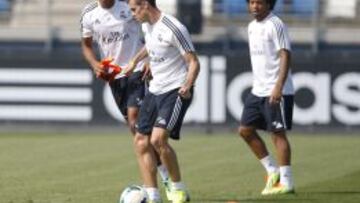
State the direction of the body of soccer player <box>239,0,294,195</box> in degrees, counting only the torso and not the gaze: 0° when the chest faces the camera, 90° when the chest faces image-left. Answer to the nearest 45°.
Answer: approximately 45°

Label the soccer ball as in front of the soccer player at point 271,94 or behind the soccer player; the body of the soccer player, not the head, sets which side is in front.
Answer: in front

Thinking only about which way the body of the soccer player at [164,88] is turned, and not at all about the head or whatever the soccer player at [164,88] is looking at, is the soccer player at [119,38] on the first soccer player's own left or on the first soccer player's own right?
on the first soccer player's own right

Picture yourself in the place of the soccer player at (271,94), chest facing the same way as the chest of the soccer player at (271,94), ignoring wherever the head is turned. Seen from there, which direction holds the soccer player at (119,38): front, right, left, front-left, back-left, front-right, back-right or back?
front-right

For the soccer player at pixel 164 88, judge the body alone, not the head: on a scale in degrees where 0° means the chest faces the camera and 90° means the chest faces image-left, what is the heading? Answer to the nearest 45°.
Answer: approximately 45°

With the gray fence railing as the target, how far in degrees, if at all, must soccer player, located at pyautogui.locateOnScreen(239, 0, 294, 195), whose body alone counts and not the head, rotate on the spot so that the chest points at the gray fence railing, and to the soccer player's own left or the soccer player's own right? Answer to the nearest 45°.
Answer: approximately 135° to the soccer player's own right

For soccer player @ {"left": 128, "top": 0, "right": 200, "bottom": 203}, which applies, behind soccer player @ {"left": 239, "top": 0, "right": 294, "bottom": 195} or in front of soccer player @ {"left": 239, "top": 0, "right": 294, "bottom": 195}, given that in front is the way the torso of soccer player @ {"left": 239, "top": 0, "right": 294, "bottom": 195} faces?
in front
